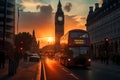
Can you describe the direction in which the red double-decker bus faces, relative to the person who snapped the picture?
facing the viewer
